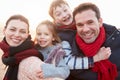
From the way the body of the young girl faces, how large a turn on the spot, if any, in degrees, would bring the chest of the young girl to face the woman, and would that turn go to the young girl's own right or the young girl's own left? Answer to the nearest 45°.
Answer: approximately 45° to the young girl's own right

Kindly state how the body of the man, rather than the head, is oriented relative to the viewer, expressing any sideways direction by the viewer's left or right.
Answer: facing the viewer and to the left of the viewer

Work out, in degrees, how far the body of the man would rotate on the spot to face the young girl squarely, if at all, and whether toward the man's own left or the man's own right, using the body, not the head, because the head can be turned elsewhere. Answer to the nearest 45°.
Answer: approximately 45° to the man's own right

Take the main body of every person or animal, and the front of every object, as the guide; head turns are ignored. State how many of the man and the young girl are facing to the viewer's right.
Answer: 0
